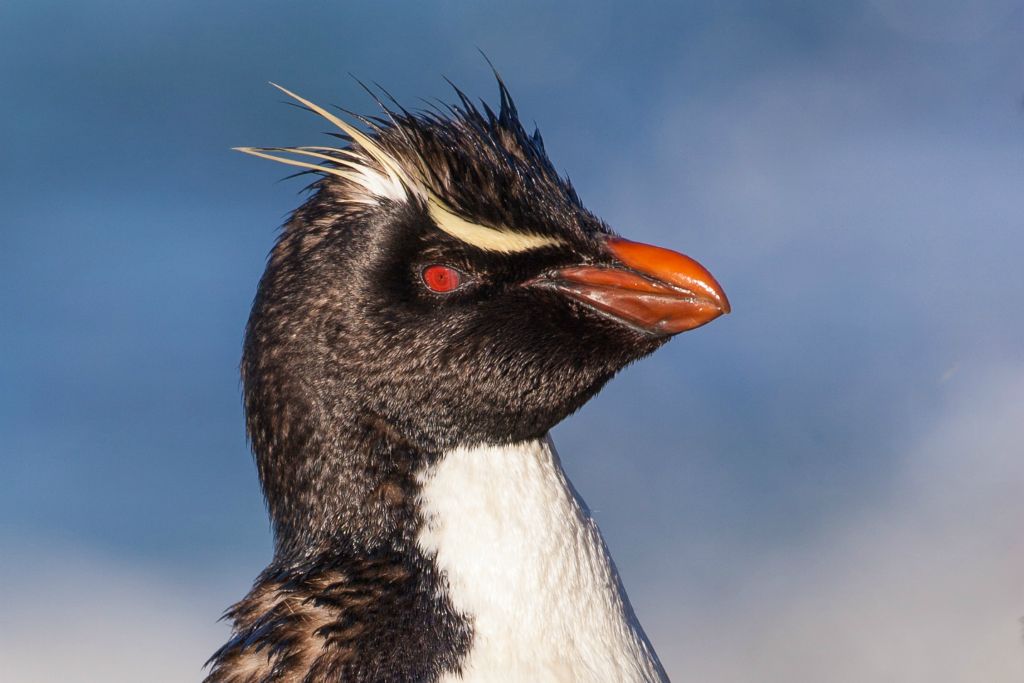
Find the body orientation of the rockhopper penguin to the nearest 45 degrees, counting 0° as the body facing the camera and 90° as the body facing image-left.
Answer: approximately 270°
